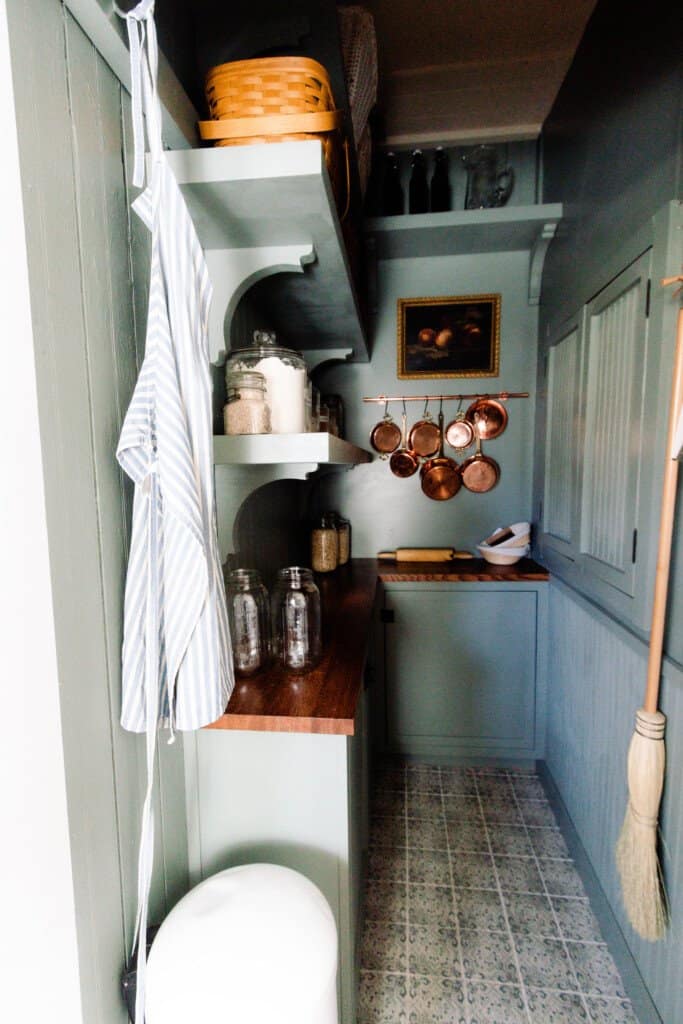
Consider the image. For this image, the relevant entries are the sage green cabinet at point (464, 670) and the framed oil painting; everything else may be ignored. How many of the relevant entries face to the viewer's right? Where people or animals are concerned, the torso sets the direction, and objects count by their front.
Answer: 0

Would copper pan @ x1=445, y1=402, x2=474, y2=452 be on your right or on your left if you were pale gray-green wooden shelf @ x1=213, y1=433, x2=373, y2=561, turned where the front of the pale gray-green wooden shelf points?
on your left

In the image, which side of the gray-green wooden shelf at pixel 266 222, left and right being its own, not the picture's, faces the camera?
right

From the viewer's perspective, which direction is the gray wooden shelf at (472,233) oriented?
toward the camera

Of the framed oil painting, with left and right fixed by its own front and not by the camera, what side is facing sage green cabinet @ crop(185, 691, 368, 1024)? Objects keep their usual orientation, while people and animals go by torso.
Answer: front

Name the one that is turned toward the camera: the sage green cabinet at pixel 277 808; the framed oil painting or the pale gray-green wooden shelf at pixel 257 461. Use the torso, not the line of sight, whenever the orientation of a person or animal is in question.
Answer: the framed oil painting

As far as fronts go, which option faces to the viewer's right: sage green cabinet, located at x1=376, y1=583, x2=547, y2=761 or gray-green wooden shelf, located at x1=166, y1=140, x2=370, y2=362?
the gray-green wooden shelf

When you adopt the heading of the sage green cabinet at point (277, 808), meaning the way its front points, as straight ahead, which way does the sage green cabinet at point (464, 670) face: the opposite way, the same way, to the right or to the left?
to the right

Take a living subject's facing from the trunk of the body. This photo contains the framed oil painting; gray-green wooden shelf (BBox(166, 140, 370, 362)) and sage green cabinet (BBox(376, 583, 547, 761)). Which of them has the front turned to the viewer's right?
the gray-green wooden shelf

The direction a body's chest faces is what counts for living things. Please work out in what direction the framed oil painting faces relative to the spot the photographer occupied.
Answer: facing the viewer

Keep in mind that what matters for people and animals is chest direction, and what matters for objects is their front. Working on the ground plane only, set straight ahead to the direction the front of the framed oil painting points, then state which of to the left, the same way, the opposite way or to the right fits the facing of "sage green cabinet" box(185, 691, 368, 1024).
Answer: to the left

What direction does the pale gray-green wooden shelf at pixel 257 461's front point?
to the viewer's right
